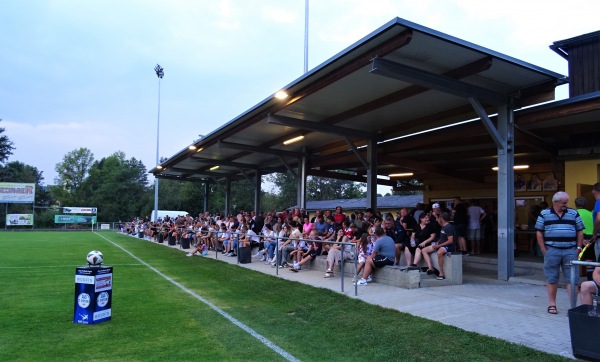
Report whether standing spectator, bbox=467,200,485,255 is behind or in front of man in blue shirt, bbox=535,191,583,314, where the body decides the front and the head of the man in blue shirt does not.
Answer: behind

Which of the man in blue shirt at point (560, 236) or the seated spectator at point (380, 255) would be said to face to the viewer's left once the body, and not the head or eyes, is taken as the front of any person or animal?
the seated spectator

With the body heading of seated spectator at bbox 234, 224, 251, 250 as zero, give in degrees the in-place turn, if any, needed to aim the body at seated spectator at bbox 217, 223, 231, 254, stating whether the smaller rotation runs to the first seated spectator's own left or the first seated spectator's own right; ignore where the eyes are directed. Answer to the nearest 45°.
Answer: approximately 135° to the first seated spectator's own right

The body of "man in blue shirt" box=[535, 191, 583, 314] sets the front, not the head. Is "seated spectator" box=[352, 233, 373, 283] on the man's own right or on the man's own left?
on the man's own right

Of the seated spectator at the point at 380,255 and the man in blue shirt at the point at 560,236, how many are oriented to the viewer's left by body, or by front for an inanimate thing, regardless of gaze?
1

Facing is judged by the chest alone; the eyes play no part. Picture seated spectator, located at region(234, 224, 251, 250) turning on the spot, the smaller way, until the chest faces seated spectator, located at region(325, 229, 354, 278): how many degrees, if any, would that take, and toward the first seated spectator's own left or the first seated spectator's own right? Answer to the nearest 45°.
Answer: approximately 90° to the first seated spectator's own left

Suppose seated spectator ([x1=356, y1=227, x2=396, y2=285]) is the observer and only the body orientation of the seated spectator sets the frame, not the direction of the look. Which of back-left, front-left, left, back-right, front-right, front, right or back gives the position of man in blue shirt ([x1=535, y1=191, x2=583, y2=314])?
back-left

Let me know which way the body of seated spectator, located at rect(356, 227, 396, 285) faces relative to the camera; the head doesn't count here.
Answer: to the viewer's left

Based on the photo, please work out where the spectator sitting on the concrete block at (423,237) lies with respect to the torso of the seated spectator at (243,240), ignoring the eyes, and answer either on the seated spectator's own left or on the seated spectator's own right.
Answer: on the seated spectator's own left
